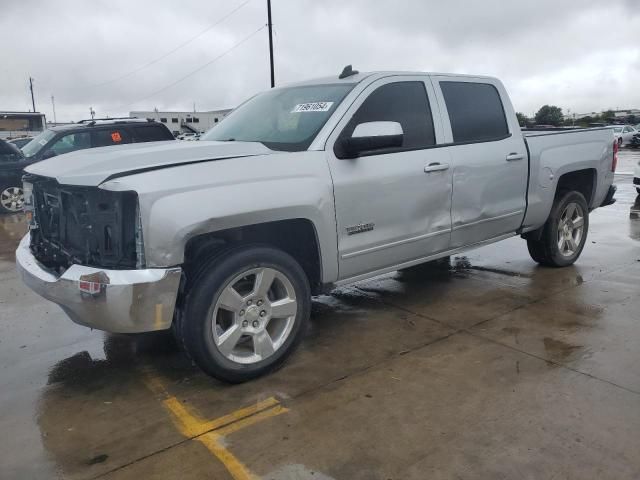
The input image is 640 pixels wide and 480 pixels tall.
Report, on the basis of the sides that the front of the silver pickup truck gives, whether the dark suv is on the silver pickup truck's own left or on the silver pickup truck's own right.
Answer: on the silver pickup truck's own right

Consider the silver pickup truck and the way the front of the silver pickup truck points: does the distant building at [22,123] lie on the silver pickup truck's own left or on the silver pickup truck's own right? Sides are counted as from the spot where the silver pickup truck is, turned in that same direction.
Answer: on the silver pickup truck's own right

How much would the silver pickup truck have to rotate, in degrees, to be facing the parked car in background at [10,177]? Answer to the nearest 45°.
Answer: approximately 90° to its right

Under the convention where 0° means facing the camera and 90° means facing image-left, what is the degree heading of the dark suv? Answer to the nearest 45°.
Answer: approximately 45°

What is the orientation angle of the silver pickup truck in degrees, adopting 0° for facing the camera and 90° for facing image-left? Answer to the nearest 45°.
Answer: approximately 45°

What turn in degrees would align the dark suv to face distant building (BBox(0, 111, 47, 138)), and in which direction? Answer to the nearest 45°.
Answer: approximately 135° to its right
